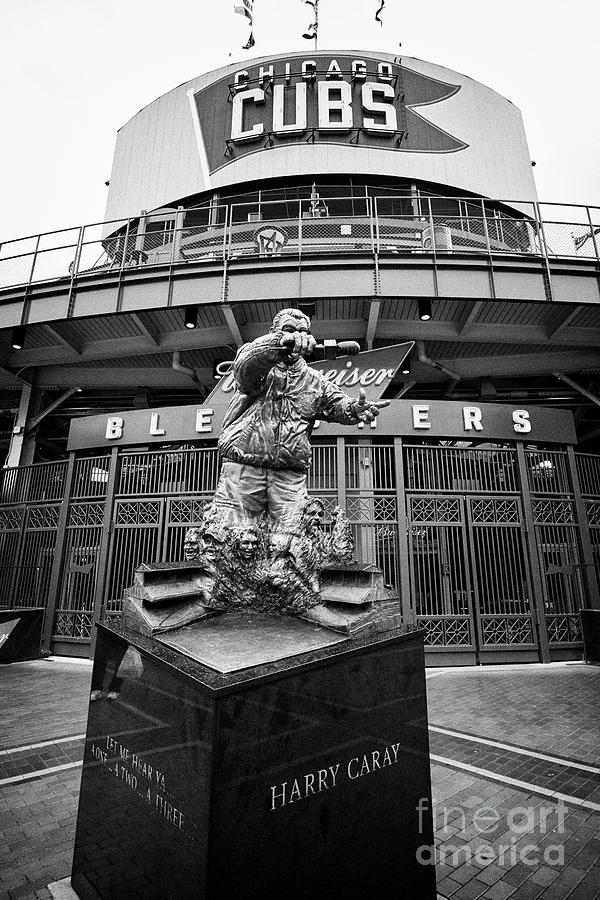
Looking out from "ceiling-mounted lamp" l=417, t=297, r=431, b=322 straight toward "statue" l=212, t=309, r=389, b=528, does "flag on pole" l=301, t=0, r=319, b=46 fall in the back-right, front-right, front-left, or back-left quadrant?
back-right

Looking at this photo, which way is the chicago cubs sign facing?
toward the camera

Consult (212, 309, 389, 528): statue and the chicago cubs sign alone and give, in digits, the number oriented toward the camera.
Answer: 2
